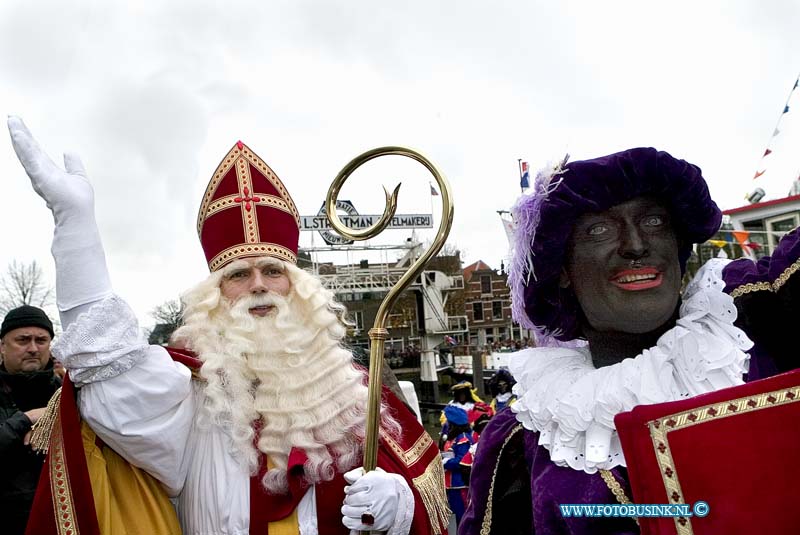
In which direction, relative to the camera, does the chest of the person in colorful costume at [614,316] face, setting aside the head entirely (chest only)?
toward the camera

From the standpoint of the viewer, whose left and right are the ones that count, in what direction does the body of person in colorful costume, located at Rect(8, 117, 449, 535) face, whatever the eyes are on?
facing the viewer

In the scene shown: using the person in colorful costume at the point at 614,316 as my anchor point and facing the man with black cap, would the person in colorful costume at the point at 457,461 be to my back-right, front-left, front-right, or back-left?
front-right

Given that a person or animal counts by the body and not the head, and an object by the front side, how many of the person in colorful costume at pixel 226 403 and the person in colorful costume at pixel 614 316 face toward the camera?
2

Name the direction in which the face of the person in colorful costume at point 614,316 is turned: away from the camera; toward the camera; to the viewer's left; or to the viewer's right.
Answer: toward the camera

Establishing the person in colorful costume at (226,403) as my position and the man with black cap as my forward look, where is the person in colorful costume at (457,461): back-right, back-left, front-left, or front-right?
front-right

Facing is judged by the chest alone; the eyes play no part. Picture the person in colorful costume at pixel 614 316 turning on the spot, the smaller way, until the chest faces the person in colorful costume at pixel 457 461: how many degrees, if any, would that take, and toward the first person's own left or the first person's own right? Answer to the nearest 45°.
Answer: approximately 180°

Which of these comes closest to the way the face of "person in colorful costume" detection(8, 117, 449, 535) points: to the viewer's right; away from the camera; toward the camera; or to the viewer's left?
toward the camera

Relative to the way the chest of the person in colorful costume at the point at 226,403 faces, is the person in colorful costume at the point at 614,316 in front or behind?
in front

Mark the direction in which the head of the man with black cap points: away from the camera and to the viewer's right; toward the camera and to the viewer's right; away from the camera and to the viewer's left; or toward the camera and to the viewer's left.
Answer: toward the camera and to the viewer's right

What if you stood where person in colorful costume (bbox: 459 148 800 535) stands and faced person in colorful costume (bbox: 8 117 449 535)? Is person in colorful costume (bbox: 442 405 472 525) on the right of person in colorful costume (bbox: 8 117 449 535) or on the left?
right

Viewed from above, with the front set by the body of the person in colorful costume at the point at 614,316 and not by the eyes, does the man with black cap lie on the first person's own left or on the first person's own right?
on the first person's own right
